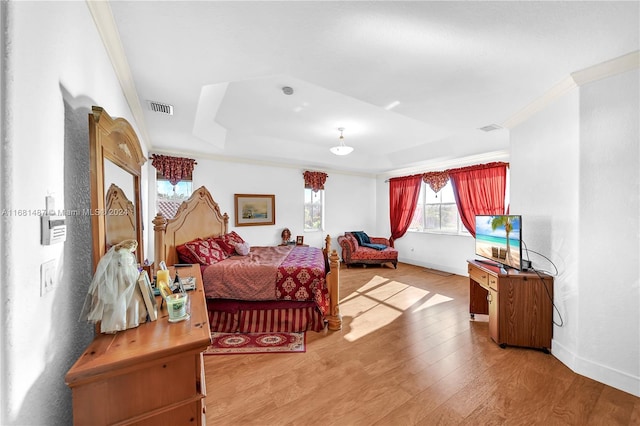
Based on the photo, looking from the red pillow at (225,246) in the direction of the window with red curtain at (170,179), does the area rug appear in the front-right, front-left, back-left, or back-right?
back-left

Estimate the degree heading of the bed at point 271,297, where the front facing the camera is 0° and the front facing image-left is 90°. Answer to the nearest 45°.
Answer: approximately 270°

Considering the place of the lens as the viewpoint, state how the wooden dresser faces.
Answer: facing to the right of the viewer

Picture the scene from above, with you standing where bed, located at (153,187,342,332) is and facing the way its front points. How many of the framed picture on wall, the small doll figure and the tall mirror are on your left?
1

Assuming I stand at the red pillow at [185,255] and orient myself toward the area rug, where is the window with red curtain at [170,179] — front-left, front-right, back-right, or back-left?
back-left

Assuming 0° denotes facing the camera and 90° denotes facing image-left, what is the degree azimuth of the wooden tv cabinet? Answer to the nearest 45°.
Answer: approximately 90°

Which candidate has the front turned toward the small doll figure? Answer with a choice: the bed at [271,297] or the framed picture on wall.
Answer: the framed picture on wall

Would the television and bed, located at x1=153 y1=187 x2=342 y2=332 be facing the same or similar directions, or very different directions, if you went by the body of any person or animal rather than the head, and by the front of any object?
very different directions

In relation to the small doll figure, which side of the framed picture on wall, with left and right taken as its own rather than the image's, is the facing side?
front

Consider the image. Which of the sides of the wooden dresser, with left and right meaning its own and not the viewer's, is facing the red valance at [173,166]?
left

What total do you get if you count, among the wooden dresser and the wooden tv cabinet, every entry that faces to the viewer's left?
1

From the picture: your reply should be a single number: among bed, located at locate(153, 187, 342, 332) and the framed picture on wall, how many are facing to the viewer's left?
0

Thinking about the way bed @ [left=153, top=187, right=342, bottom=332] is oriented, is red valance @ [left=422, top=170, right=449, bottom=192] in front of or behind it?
in front

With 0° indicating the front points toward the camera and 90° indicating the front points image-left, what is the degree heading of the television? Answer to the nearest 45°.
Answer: approximately 45°
